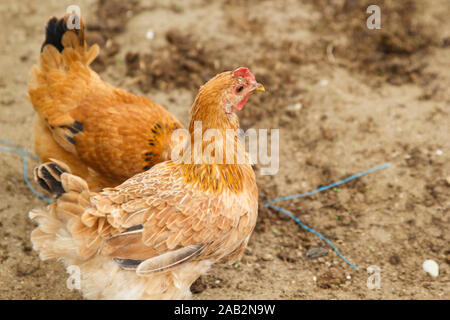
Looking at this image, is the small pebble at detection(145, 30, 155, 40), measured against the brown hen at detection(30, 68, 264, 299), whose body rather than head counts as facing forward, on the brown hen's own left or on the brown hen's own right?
on the brown hen's own left

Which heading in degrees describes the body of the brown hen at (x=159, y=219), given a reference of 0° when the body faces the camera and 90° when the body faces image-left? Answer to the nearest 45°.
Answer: approximately 270°

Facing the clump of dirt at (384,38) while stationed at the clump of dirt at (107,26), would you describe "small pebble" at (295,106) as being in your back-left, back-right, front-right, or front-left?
front-right

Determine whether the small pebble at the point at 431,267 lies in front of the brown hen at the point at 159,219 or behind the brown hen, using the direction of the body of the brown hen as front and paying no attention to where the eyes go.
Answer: in front

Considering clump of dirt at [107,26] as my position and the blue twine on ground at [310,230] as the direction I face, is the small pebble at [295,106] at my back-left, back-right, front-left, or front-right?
front-left

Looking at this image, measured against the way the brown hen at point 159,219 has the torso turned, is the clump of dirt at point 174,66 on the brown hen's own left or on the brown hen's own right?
on the brown hen's own left

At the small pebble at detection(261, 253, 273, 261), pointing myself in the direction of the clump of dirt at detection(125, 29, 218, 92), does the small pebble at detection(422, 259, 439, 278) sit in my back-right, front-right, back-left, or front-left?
back-right
